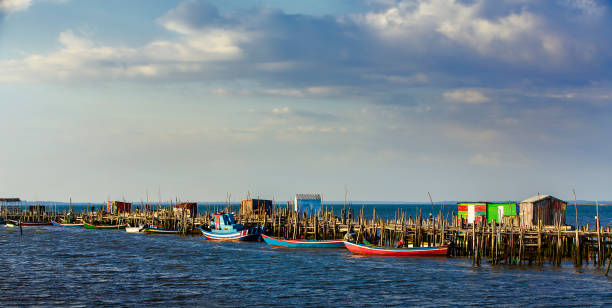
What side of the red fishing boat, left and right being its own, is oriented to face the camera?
left

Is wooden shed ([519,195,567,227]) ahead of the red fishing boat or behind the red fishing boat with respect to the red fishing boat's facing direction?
behind
